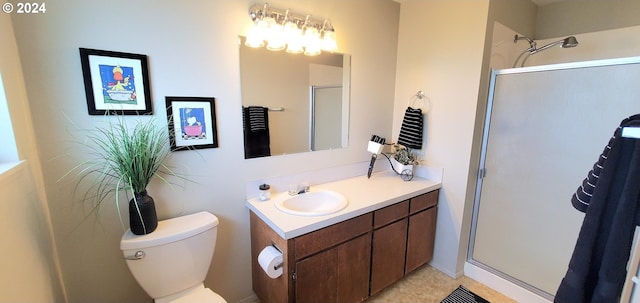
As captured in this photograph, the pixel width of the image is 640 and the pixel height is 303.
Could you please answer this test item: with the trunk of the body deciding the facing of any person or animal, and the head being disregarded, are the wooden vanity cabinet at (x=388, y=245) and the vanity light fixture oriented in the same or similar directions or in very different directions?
same or similar directions

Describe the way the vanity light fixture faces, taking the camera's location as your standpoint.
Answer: facing the viewer and to the right of the viewer

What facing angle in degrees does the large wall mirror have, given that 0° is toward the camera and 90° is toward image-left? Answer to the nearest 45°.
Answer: approximately 315°

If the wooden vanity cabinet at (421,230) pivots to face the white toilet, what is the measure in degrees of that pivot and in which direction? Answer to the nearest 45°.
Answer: approximately 90° to its right

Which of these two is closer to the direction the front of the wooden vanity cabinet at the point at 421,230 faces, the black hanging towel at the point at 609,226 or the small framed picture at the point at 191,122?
the black hanging towel

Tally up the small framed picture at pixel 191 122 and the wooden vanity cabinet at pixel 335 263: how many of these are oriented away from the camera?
0

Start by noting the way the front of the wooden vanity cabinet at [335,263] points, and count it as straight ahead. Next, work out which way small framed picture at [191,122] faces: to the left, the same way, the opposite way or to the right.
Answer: the same way

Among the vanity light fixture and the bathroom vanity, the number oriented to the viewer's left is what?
0

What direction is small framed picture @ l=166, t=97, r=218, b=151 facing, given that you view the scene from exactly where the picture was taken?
facing the viewer

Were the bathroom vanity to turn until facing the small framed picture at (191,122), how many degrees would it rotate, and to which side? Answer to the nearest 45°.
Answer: approximately 135° to its right

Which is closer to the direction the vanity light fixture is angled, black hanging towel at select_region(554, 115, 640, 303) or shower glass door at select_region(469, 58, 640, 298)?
the black hanging towel

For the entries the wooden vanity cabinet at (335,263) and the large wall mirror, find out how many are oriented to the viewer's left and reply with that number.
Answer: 0

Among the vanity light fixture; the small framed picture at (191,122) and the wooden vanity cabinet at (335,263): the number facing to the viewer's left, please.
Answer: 0
